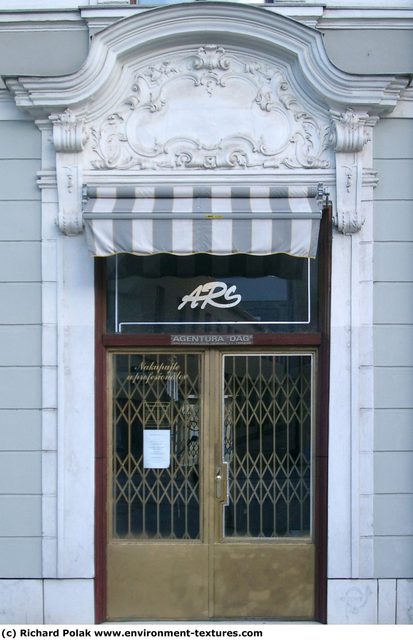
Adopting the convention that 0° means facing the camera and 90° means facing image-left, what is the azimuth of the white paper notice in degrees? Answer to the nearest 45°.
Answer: approximately 0°

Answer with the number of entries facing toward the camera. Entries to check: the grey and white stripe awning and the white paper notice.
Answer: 2
